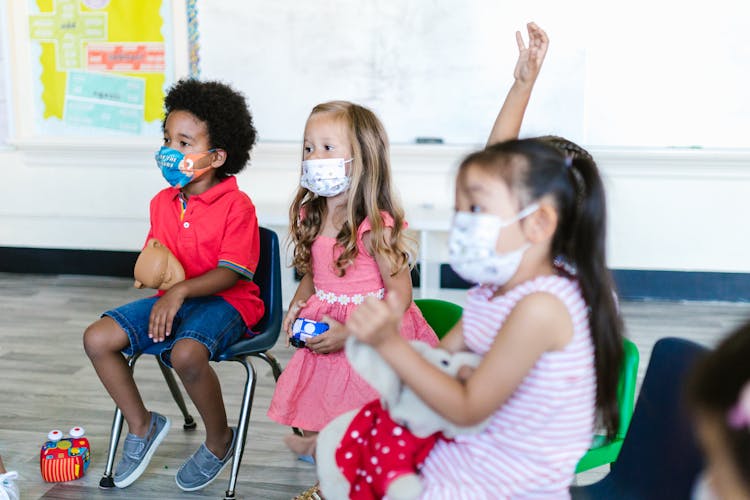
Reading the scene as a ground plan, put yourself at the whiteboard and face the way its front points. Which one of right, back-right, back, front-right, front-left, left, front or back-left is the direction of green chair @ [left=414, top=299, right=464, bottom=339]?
front

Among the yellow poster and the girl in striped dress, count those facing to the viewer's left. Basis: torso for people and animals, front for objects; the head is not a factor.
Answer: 1

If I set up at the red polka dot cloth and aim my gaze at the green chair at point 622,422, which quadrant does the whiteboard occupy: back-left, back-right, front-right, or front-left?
front-left

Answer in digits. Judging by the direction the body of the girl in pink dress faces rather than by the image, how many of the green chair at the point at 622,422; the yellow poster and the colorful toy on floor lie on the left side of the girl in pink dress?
1

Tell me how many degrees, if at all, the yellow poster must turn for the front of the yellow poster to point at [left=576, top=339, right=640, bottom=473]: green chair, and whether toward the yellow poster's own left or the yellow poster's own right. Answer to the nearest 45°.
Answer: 0° — it already faces it

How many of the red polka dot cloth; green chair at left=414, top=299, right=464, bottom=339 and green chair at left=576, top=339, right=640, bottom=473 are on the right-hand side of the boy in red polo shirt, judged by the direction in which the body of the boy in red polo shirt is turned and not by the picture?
0

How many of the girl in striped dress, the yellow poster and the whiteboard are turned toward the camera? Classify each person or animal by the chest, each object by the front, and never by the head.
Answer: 2

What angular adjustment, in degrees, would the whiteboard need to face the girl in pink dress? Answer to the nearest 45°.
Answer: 0° — it already faces them

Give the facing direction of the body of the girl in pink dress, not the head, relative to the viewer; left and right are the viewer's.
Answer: facing the viewer and to the left of the viewer

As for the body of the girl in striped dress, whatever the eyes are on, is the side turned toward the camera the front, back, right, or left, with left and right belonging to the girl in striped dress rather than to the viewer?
left

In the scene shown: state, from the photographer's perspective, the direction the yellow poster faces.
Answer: facing the viewer

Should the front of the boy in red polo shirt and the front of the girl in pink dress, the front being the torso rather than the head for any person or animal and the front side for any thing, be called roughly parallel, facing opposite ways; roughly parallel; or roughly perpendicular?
roughly parallel

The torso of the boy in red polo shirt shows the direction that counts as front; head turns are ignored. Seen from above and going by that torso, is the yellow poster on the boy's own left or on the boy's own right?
on the boy's own right

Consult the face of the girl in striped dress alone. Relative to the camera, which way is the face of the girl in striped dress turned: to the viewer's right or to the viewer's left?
to the viewer's left

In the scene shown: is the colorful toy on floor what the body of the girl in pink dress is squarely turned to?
no

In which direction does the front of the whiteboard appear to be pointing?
toward the camera

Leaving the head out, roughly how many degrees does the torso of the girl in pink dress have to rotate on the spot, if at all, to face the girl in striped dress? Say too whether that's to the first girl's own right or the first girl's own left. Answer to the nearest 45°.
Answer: approximately 45° to the first girl's own left
